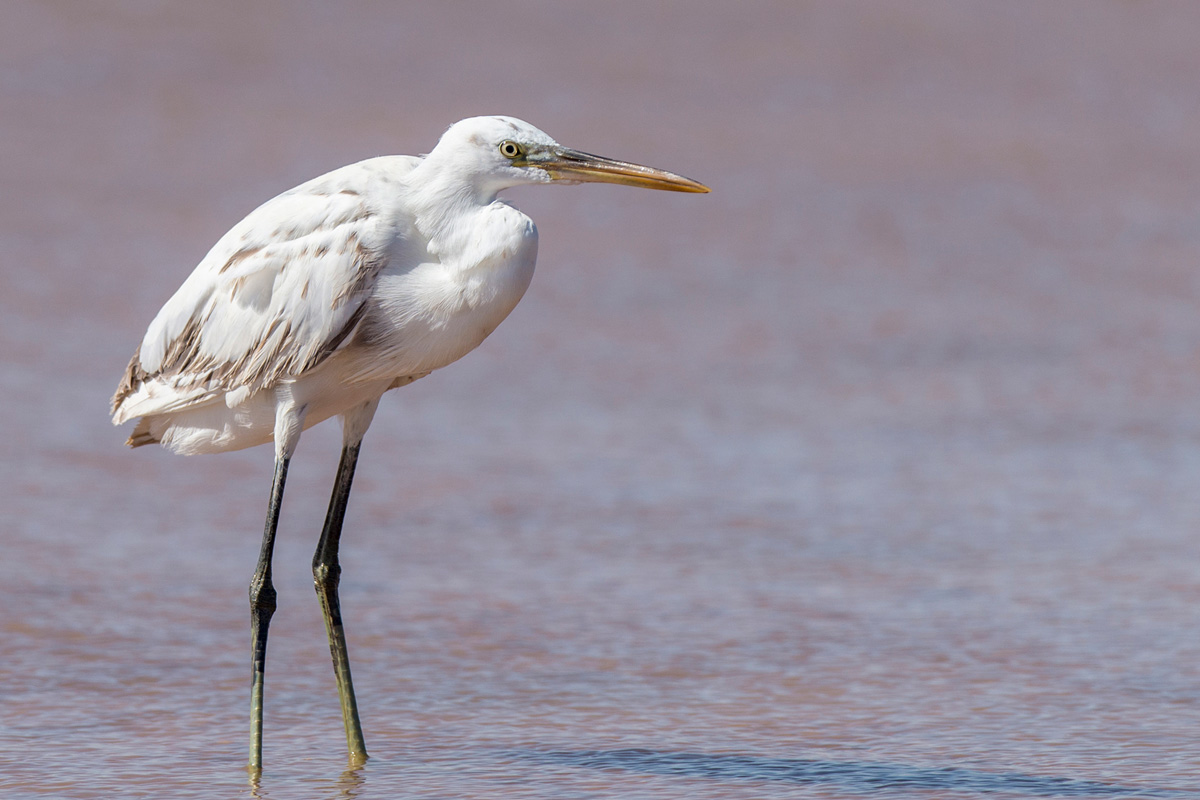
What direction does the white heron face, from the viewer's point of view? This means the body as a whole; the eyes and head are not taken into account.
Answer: to the viewer's right
